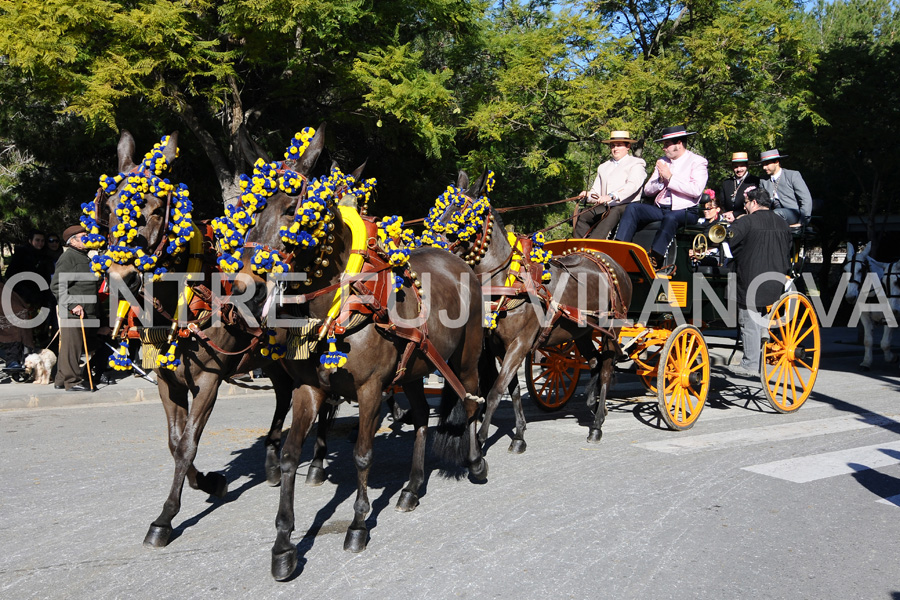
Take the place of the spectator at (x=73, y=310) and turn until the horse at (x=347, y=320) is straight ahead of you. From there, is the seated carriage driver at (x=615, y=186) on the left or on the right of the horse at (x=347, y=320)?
left

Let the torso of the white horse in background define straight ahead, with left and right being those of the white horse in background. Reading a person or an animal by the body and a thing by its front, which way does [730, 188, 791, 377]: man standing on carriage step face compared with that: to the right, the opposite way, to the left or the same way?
to the right

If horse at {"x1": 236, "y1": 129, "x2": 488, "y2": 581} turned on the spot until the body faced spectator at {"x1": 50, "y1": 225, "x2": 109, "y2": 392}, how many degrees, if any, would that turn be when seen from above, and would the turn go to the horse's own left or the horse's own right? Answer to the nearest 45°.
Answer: approximately 90° to the horse's own right

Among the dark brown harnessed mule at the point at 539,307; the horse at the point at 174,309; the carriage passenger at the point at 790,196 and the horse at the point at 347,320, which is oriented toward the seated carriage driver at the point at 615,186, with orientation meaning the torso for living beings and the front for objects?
the carriage passenger

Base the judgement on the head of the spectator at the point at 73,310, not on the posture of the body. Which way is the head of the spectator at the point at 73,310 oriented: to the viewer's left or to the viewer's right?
to the viewer's right

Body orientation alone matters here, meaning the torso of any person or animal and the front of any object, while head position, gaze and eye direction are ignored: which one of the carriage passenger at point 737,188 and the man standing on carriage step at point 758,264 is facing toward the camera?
the carriage passenger at point 737,188

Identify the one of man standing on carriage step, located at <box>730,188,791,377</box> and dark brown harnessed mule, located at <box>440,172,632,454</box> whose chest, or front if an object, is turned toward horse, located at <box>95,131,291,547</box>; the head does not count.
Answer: dark brown harnessed mule, located at <box>440,172,632,454</box>

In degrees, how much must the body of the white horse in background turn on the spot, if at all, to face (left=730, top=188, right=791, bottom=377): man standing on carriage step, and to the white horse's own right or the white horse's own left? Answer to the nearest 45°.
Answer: approximately 45° to the white horse's own left

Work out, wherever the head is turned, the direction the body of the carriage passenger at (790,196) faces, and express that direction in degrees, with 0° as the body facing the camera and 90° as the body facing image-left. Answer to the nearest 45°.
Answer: approximately 45°

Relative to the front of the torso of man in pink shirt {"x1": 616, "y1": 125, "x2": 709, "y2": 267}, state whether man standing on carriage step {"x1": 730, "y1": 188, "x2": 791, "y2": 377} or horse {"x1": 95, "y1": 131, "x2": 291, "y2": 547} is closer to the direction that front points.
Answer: the horse

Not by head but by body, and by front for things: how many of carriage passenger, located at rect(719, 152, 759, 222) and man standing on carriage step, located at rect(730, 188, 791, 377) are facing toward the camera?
1

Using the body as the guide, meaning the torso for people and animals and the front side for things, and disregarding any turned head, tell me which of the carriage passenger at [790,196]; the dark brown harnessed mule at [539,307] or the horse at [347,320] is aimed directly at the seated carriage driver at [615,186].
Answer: the carriage passenger

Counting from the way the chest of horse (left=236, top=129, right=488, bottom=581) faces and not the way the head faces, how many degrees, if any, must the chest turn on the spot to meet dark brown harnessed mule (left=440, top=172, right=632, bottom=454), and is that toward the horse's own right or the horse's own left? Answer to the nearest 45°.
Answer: approximately 180°
